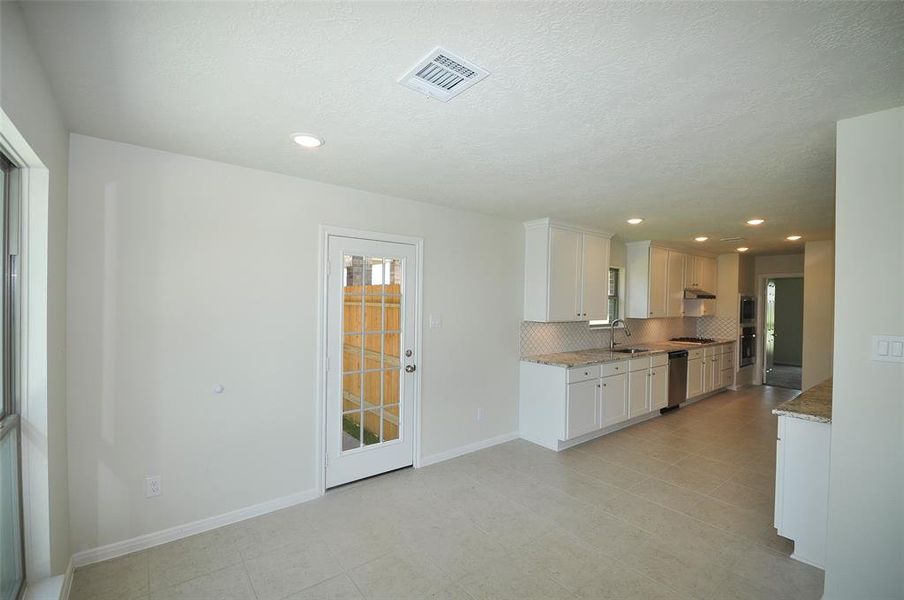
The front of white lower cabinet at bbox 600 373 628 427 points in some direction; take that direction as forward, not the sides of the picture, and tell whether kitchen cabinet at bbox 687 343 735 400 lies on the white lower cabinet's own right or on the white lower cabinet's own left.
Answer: on the white lower cabinet's own left

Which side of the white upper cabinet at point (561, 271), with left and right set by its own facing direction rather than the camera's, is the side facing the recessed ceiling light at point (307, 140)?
right

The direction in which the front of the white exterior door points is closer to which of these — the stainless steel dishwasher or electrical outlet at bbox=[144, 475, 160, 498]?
the stainless steel dishwasher

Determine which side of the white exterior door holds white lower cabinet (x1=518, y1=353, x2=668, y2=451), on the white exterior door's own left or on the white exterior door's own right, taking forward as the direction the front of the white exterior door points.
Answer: on the white exterior door's own left

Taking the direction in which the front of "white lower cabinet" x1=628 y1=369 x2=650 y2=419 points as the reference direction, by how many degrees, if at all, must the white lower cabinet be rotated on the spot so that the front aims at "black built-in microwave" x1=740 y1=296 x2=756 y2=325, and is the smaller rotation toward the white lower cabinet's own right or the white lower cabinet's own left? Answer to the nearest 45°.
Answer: approximately 90° to the white lower cabinet's own left

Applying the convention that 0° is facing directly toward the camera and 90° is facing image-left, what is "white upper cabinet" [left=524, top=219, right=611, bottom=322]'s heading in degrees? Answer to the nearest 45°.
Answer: approximately 315°

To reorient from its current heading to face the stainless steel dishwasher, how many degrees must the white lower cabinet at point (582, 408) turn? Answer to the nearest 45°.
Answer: approximately 90° to its left

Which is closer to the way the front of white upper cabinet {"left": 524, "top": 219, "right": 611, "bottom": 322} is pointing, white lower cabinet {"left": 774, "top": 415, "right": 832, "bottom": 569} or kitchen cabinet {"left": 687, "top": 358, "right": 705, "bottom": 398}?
the white lower cabinet
